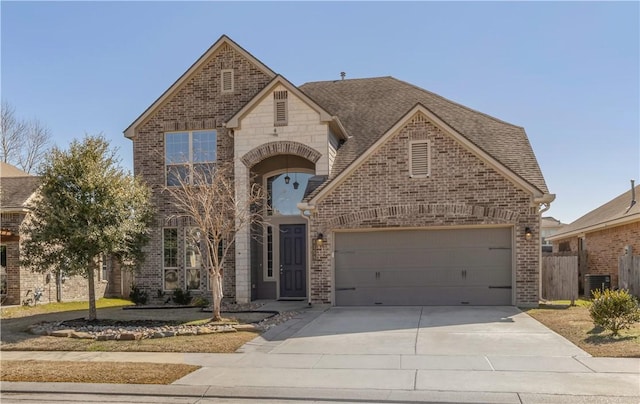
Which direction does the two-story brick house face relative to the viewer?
toward the camera

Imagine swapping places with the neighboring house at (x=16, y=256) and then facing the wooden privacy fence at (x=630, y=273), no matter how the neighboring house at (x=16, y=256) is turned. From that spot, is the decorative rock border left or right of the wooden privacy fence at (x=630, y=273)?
right

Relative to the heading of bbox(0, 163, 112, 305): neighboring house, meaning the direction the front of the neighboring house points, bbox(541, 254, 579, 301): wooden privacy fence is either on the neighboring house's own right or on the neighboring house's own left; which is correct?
on the neighboring house's own left

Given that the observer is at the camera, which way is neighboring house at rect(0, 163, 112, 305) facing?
facing the viewer

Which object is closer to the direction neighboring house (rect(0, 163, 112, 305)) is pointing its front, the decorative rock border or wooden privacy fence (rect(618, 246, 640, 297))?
the decorative rock border

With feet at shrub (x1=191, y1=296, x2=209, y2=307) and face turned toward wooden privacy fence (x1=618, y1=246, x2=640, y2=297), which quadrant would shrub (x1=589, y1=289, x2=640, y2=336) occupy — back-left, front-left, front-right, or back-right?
front-right

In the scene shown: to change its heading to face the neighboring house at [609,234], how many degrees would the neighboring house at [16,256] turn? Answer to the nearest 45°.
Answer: approximately 90° to its left

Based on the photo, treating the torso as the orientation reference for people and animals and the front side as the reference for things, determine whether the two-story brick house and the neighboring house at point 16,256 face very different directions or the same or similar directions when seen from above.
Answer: same or similar directions

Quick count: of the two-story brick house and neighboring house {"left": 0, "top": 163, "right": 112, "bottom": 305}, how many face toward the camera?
2

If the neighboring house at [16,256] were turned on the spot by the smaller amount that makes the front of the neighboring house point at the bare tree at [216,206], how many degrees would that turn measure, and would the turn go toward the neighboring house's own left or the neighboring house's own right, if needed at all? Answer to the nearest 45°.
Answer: approximately 45° to the neighboring house's own left

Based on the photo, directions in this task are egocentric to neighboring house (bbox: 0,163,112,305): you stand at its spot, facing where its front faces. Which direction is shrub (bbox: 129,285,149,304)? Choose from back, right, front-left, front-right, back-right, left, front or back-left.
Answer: front-left
